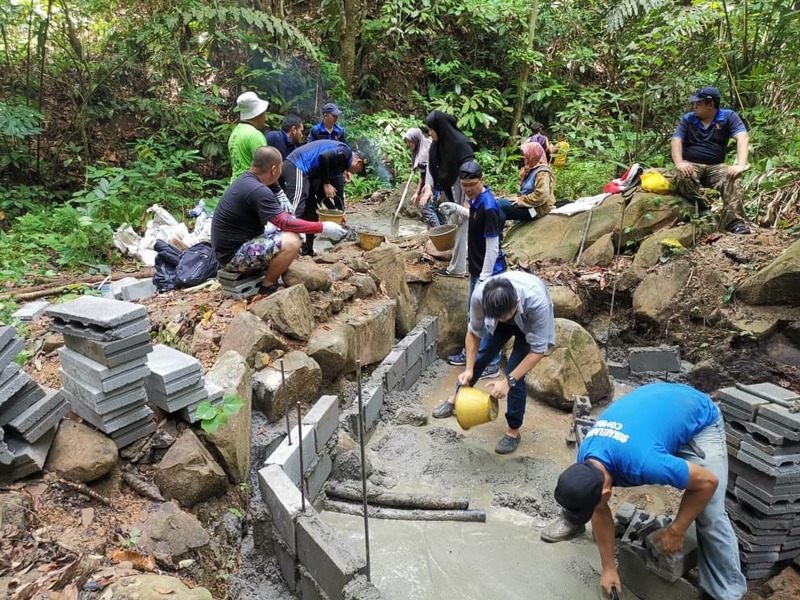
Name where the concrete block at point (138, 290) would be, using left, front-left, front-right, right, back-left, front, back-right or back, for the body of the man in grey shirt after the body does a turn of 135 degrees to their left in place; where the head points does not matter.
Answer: back

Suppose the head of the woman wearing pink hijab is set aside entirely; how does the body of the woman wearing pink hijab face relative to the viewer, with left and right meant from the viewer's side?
facing to the left of the viewer

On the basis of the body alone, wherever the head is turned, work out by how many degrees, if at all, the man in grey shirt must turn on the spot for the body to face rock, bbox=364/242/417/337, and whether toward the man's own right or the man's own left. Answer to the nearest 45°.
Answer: approximately 90° to the man's own right

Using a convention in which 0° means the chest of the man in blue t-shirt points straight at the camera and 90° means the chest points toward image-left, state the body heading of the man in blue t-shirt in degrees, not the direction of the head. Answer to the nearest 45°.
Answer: approximately 45°

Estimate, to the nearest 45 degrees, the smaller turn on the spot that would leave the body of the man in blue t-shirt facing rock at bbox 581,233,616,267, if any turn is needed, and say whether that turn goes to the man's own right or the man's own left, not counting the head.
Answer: approximately 135° to the man's own right

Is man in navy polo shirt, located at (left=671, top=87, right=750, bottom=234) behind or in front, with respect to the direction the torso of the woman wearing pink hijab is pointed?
behind

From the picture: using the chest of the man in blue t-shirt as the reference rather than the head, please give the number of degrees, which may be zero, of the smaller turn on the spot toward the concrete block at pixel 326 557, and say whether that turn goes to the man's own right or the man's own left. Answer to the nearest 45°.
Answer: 0° — they already face it

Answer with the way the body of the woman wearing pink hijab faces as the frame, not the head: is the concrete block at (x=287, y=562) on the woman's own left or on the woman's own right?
on the woman's own left

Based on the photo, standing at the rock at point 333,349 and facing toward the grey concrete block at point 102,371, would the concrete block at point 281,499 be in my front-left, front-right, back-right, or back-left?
front-left

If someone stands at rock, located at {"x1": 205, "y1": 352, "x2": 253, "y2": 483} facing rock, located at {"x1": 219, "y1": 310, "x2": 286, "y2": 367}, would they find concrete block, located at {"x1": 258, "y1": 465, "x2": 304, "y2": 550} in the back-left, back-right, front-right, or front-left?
back-right

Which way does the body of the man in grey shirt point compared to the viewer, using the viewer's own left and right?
facing the viewer and to the left of the viewer

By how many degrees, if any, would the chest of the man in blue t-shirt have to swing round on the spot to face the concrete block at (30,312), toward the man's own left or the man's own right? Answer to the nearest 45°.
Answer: approximately 45° to the man's own right
